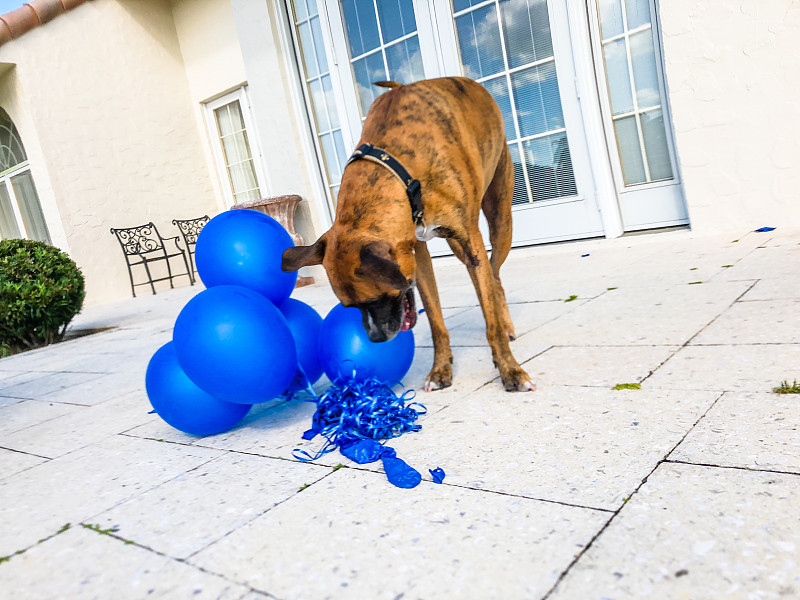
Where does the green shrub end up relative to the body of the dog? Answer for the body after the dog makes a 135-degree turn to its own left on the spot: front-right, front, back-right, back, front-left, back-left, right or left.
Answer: back-left

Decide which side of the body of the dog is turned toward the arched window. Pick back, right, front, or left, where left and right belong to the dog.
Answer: right

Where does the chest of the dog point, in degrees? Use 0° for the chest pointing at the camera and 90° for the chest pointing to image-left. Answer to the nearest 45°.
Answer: approximately 45°

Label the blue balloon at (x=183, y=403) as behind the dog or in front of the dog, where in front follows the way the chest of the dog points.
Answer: in front

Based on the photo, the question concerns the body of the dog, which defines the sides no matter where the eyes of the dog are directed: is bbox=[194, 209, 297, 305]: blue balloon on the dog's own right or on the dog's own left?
on the dog's own right

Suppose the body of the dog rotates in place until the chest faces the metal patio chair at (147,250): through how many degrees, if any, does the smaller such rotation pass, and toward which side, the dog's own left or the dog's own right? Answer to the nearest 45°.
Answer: approximately 90° to the dog's own right

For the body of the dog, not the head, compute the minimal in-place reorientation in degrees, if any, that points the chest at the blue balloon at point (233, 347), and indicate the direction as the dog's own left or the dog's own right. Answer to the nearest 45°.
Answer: approximately 45° to the dog's own right
